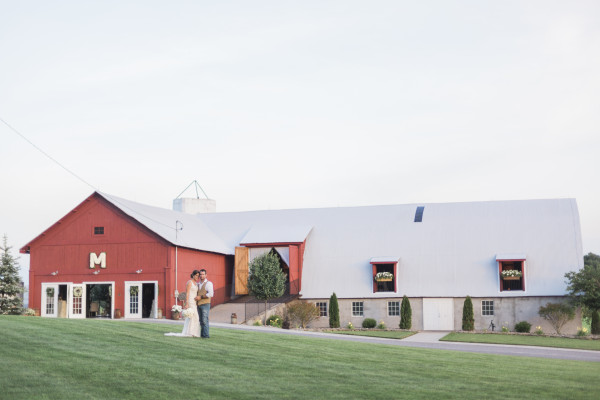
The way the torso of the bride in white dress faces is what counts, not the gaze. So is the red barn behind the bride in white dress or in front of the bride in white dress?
behind

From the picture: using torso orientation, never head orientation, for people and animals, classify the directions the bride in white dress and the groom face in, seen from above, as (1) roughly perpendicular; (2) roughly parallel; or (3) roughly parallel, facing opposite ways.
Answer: roughly perpendicular

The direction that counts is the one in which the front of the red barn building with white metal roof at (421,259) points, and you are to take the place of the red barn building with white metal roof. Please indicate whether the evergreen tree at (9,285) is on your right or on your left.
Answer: on your right

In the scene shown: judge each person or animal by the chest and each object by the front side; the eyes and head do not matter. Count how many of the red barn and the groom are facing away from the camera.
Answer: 0

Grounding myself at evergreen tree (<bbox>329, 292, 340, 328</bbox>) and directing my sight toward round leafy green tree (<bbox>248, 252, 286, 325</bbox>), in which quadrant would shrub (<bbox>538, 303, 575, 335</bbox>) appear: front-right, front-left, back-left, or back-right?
back-left

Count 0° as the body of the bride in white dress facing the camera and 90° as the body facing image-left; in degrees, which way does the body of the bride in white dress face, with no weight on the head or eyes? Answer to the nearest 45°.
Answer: approximately 315°

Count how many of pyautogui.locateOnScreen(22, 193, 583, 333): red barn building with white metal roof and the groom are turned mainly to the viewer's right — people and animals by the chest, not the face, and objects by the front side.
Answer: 0

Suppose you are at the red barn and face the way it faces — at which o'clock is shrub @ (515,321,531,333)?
The shrub is roughly at 8 o'clock from the red barn.

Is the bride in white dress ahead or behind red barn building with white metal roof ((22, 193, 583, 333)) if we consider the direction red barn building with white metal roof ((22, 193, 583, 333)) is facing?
ahead

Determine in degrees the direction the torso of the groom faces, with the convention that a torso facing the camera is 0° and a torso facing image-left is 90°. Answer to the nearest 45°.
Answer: approximately 45°

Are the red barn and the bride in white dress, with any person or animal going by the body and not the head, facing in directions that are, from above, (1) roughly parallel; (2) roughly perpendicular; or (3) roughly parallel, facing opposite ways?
roughly perpendicular
